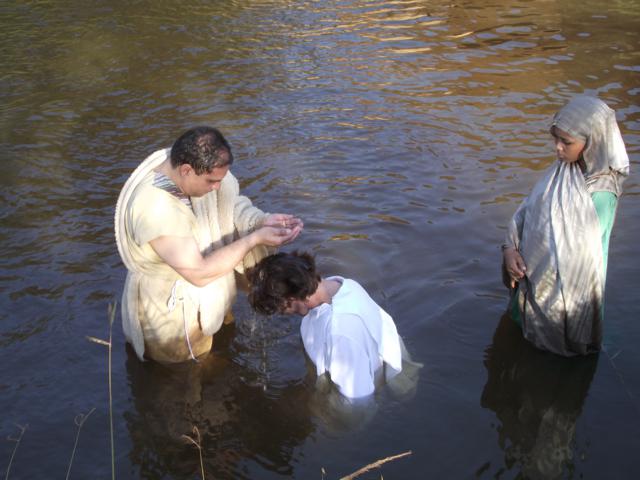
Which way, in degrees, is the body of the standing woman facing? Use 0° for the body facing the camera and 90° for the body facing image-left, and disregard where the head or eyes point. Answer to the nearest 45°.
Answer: approximately 45°
